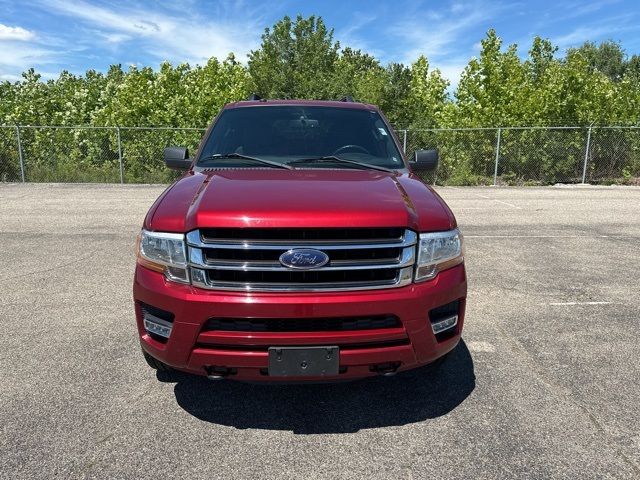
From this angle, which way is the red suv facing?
toward the camera

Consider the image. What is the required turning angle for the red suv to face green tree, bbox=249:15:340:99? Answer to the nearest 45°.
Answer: approximately 180°

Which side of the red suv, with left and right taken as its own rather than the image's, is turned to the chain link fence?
back
